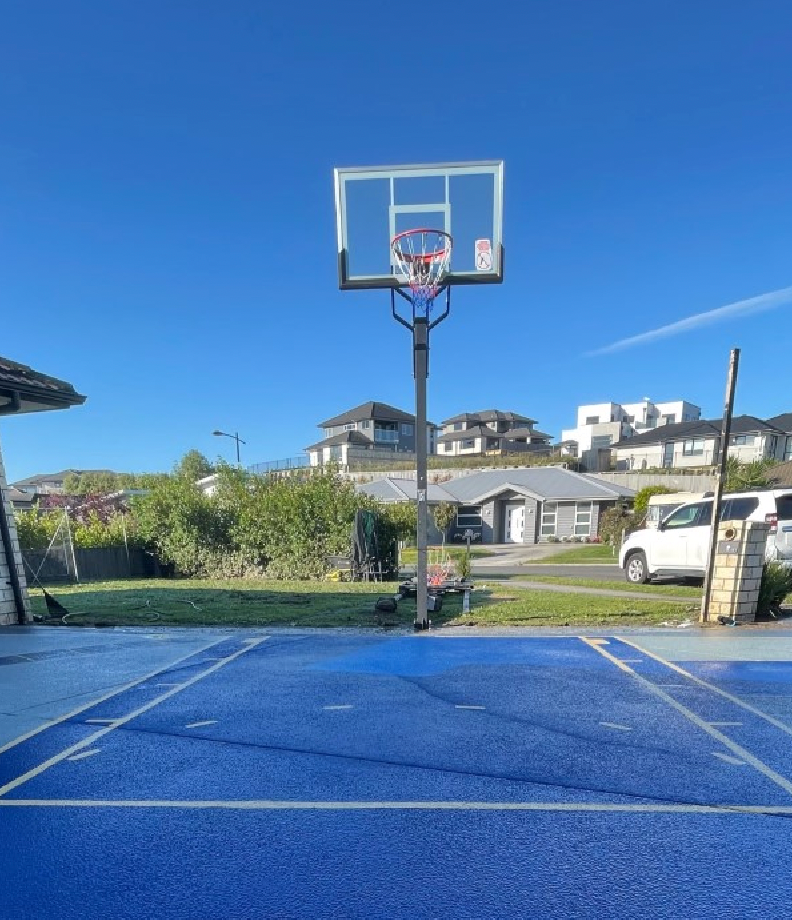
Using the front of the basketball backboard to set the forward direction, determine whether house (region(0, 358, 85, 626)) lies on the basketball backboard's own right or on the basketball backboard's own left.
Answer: on the basketball backboard's own right

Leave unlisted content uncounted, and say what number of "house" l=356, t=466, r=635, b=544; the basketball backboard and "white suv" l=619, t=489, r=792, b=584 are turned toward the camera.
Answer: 2

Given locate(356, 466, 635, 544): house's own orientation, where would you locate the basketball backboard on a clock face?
The basketball backboard is roughly at 12 o'clock from the house.

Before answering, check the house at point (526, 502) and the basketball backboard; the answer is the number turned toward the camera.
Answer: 2

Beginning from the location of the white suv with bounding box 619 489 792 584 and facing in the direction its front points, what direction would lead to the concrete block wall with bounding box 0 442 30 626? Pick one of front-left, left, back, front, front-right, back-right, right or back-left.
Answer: left

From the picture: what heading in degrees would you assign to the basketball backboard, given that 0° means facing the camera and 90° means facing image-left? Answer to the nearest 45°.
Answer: approximately 0°

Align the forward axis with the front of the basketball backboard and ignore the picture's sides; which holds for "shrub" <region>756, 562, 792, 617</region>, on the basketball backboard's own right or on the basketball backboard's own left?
on the basketball backboard's own left

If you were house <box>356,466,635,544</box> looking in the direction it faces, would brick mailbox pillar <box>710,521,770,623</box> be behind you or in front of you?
in front
